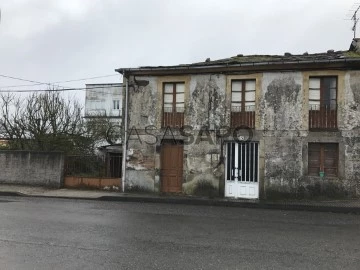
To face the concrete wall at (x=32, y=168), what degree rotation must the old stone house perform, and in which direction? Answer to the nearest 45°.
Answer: approximately 90° to its right

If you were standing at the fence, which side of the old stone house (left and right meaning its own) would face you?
right

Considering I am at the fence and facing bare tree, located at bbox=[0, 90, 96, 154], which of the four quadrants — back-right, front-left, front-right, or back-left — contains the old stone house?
back-right

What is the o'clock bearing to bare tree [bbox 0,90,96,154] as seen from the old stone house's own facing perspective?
The bare tree is roughly at 4 o'clock from the old stone house.

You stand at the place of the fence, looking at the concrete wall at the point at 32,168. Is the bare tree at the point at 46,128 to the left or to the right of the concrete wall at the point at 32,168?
right

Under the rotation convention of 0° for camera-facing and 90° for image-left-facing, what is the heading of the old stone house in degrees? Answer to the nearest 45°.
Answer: approximately 0°
